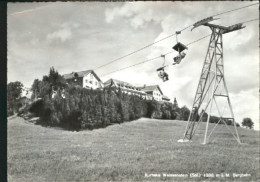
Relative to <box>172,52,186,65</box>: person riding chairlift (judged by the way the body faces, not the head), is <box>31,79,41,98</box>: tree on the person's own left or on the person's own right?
on the person's own right

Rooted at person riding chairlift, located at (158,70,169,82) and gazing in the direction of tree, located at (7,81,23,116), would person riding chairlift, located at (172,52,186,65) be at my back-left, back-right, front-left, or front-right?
back-left

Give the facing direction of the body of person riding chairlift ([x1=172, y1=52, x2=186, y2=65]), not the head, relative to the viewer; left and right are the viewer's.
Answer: facing the viewer and to the left of the viewer

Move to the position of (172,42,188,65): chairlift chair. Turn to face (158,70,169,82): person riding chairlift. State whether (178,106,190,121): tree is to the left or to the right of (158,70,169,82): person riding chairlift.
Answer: right

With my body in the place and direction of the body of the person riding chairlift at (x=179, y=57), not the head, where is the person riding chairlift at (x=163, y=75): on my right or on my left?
on my right

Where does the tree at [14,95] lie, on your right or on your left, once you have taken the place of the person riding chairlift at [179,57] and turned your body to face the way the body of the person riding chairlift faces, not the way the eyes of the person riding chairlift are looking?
on your right
